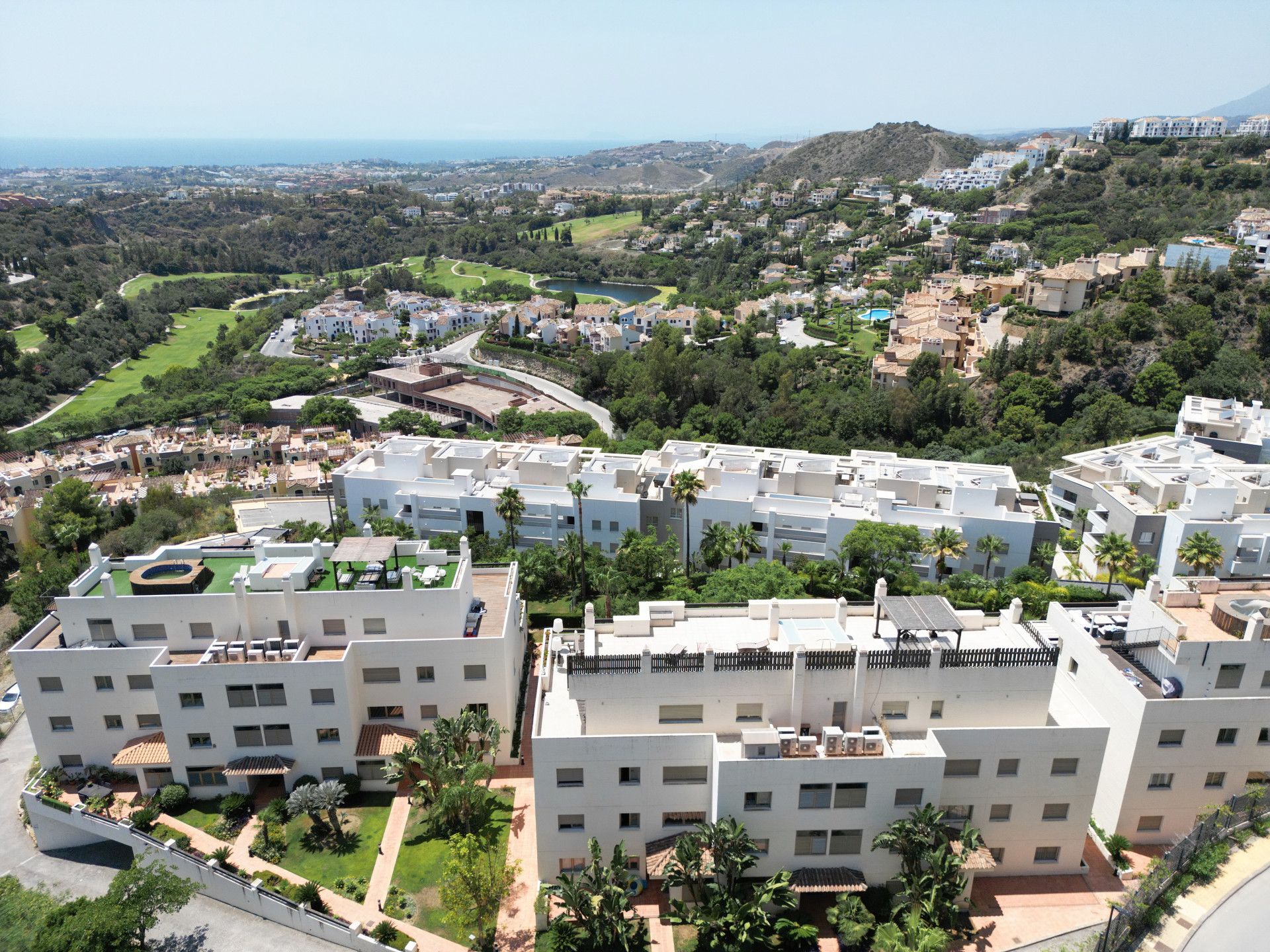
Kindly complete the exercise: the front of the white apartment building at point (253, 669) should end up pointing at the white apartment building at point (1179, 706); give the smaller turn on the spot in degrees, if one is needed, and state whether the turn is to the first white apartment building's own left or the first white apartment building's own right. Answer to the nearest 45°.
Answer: approximately 45° to the first white apartment building's own left

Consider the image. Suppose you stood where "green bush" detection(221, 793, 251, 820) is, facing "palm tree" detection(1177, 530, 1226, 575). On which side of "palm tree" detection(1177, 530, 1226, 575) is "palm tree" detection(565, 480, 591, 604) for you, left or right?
left

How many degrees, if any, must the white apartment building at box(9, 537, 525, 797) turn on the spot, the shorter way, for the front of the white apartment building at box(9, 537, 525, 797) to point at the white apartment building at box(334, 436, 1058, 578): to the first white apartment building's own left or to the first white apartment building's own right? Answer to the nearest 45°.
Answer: approximately 90° to the first white apartment building's own left

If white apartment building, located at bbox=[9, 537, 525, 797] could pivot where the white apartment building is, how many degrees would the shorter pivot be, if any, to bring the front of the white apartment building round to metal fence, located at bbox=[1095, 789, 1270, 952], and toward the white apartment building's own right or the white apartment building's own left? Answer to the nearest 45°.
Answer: approximately 45° to the white apartment building's own left

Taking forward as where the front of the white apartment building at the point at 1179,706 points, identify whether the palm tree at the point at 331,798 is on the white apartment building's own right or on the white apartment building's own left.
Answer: on the white apartment building's own right

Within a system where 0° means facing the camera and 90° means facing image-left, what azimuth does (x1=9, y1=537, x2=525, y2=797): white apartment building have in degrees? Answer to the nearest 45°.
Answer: approximately 0°

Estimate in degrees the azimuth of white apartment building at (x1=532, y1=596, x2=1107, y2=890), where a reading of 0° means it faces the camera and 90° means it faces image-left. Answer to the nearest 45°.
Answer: approximately 0°

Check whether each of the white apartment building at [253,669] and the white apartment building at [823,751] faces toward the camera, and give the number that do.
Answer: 2

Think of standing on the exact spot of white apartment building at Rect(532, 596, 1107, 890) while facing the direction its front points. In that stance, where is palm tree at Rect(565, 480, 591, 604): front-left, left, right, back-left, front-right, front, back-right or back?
back-right
